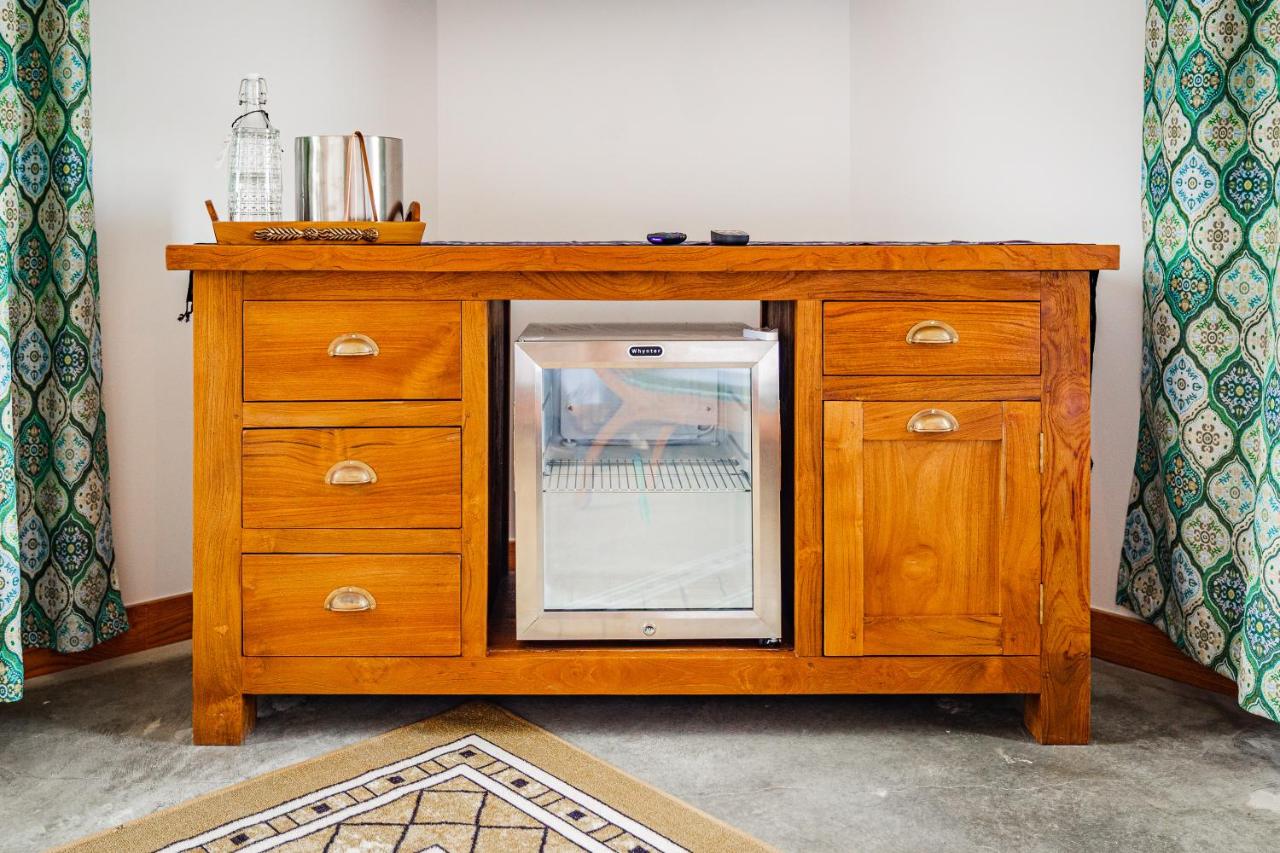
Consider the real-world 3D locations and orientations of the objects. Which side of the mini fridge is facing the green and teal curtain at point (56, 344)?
right

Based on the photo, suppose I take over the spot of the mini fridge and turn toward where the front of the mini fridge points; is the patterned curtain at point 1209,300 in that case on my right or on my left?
on my left

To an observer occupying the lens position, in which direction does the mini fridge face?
facing the viewer

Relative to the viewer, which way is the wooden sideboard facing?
toward the camera
